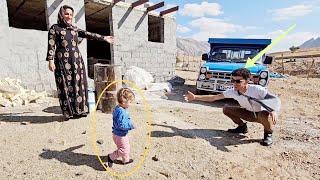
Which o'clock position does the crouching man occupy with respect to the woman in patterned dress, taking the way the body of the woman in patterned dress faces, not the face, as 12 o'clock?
The crouching man is roughly at 11 o'clock from the woman in patterned dress.

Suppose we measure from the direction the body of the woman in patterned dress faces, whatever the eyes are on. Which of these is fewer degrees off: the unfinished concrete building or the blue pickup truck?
the blue pickup truck

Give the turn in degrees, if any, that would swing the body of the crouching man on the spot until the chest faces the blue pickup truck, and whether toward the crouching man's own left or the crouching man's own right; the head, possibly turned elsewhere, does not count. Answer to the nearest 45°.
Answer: approximately 135° to the crouching man's own right

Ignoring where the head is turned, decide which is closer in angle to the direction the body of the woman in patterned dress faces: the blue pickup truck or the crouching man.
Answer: the crouching man

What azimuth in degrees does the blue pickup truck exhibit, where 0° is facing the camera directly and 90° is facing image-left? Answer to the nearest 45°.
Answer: approximately 0°

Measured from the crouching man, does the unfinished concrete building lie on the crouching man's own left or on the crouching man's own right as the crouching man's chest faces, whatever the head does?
on the crouching man's own right

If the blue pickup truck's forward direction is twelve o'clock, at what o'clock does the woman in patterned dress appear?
The woman in patterned dress is roughly at 1 o'clock from the blue pickup truck.

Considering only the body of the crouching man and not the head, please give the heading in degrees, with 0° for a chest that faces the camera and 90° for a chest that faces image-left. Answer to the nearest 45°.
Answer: approximately 45°

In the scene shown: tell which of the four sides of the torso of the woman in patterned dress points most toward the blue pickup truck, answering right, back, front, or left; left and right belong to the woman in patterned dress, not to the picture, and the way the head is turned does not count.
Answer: left

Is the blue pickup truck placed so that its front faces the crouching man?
yes

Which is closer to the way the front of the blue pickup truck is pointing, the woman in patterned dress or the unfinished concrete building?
the woman in patterned dress
